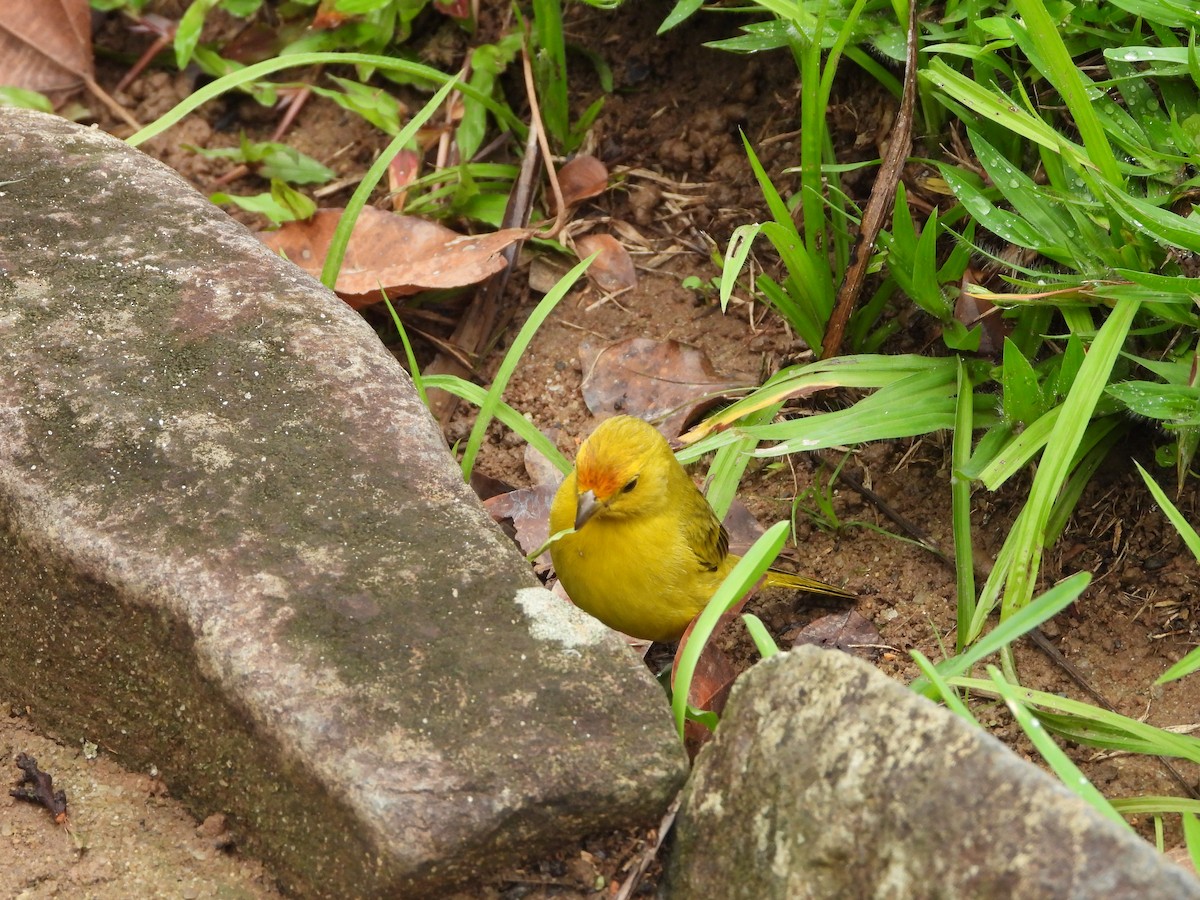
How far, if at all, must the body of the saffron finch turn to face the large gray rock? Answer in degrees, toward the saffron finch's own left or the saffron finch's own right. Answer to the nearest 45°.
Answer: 0° — it already faces it

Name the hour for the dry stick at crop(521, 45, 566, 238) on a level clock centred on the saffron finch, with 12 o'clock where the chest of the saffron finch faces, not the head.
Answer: The dry stick is roughly at 4 o'clock from the saffron finch.

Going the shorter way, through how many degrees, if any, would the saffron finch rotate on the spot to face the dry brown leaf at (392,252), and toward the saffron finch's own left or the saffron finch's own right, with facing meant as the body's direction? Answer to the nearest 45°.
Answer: approximately 90° to the saffron finch's own right

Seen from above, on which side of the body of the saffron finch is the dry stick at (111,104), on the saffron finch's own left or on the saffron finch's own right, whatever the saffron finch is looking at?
on the saffron finch's own right

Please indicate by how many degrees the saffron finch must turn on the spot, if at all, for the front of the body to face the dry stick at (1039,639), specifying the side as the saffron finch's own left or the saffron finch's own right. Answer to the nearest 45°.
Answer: approximately 135° to the saffron finch's own left

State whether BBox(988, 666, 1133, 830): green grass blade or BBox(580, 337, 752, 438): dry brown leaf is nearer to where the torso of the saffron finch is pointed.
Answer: the green grass blade

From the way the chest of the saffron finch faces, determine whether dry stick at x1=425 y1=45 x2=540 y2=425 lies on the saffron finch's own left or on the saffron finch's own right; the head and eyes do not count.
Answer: on the saffron finch's own right

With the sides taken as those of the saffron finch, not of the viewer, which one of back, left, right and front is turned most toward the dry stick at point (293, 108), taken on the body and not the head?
right

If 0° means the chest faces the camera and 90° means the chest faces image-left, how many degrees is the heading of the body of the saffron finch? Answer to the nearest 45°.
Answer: approximately 45°

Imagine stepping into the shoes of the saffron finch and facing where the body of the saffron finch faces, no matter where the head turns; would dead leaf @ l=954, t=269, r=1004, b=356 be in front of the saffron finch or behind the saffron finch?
behind

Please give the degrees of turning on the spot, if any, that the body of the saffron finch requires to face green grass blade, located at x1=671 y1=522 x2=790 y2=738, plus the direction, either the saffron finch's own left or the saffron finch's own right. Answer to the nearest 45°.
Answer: approximately 45° to the saffron finch's own left

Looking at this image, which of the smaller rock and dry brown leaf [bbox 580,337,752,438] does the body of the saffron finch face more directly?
the smaller rock
